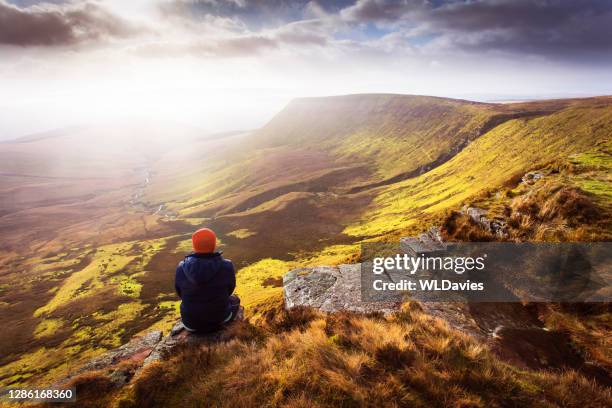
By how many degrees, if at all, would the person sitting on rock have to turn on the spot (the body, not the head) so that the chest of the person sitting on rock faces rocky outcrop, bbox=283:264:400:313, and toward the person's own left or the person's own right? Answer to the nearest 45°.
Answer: approximately 45° to the person's own right

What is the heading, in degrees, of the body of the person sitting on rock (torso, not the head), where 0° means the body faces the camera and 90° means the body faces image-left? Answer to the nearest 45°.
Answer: approximately 180°

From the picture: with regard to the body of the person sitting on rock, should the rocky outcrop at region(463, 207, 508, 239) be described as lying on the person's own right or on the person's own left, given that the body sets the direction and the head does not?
on the person's own right

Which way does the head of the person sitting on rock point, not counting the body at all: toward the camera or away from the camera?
away from the camera

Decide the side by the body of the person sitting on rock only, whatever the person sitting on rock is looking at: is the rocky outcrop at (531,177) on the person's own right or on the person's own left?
on the person's own right
